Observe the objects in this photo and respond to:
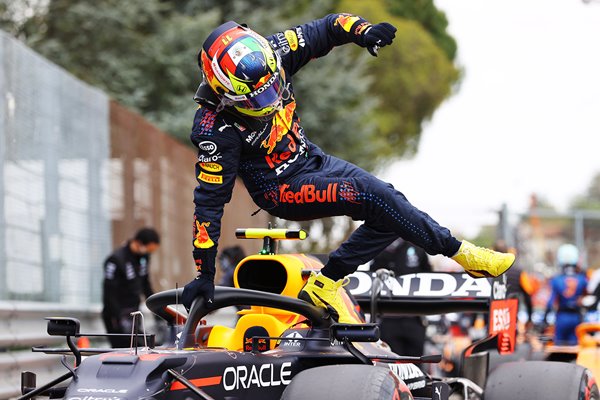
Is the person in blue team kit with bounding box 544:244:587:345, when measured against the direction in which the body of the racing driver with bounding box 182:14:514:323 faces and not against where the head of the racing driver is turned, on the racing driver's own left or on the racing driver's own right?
on the racing driver's own left

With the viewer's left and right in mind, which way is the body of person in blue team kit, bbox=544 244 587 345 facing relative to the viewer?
facing away from the viewer

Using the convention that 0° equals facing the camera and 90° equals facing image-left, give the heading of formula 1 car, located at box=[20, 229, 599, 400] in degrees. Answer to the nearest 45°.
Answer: approximately 45°

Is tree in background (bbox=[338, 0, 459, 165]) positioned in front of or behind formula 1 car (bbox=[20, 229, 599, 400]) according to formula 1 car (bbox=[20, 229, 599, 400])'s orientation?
behind

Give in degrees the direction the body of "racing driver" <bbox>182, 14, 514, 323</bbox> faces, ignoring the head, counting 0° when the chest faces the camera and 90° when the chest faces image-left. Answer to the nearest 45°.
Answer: approximately 315°

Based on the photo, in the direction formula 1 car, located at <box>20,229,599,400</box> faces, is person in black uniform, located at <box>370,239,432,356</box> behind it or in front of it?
behind

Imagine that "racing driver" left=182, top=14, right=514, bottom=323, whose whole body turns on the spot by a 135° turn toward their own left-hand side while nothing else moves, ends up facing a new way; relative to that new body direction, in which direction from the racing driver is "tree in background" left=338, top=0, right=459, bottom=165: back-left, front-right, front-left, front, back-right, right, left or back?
front

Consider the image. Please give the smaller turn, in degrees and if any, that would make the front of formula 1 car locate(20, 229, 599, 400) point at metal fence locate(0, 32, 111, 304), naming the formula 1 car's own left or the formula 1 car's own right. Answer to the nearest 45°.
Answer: approximately 90° to the formula 1 car's own right

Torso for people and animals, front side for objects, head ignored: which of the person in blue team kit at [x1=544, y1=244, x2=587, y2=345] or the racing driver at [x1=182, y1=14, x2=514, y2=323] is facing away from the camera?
the person in blue team kit

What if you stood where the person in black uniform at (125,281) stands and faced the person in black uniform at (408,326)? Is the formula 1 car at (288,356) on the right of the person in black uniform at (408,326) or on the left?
right
